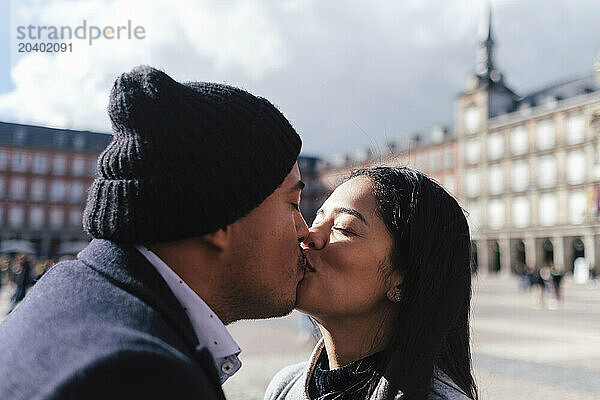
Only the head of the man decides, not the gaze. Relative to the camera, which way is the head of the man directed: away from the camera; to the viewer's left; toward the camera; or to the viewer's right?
to the viewer's right

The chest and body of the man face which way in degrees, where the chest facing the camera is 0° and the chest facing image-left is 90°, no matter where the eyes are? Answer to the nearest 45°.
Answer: approximately 270°

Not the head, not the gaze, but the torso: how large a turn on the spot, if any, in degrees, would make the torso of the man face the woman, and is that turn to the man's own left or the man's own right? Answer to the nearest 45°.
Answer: approximately 45° to the man's own left
